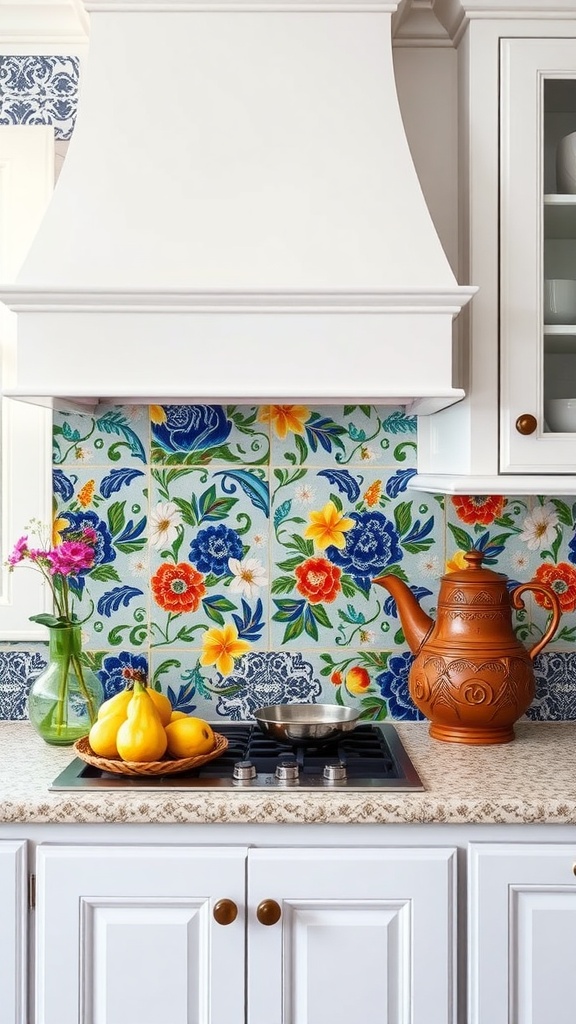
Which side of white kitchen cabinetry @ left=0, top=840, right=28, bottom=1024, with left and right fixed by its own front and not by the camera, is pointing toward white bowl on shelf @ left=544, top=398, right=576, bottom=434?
left

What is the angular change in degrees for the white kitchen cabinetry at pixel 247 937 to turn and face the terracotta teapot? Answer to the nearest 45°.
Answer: approximately 135° to its left

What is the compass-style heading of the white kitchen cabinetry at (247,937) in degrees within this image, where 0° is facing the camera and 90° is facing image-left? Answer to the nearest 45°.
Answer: approximately 0°

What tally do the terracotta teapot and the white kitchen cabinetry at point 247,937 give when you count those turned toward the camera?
1

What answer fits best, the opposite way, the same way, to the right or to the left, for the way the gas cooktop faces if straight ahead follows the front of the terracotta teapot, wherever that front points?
to the left

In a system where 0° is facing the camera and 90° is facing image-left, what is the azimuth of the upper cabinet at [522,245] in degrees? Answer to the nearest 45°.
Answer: approximately 0°
